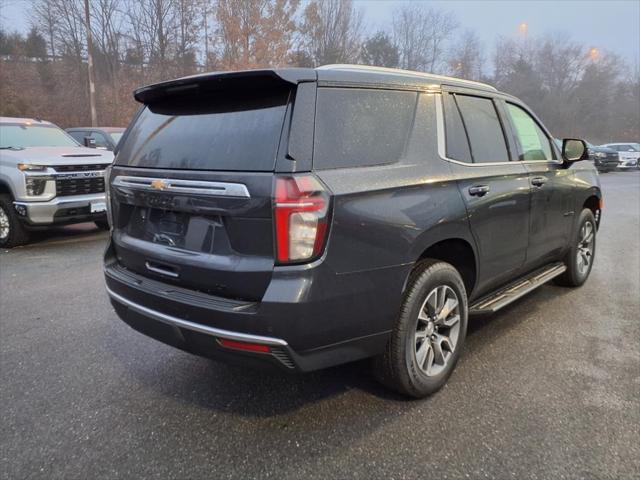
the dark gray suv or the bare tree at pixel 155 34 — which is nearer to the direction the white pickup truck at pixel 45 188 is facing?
the dark gray suv

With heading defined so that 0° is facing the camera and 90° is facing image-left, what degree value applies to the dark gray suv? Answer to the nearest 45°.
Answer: approximately 225°

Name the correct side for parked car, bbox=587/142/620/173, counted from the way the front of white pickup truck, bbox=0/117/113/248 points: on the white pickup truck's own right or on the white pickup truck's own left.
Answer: on the white pickup truck's own left

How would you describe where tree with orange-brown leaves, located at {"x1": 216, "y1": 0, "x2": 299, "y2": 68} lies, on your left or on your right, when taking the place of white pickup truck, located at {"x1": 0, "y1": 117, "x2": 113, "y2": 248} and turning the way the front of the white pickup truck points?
on your left

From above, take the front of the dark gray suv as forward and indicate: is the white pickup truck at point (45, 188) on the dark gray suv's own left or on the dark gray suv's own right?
on the dark gray suv's own left

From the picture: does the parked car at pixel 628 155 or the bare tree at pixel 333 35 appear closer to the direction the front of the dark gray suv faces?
the parked car

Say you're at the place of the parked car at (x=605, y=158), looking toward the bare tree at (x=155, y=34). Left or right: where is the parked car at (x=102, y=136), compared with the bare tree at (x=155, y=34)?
left

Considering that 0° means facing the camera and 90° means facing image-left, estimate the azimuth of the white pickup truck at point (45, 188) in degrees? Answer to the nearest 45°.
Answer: approximately 315°

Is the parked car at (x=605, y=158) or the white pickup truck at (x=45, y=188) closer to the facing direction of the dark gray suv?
the parked car

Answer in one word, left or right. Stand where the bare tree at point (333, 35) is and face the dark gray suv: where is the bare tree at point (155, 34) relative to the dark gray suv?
right
